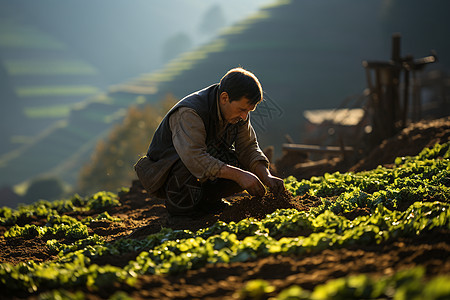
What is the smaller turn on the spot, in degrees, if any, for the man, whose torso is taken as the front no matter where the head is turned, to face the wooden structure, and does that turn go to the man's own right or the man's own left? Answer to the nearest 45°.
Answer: approximately 90° to the man's own left

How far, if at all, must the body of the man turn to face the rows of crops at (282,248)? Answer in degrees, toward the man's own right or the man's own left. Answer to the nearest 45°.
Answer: approximately 45° to the man's own right

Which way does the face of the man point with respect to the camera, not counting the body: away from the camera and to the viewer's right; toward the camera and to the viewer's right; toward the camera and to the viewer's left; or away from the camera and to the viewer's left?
toward the camera and to the viewer's right

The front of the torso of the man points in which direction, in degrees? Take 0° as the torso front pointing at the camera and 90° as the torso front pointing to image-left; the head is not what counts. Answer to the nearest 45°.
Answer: approximately 315°
